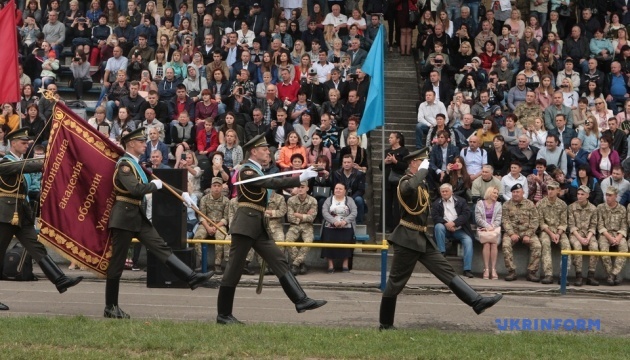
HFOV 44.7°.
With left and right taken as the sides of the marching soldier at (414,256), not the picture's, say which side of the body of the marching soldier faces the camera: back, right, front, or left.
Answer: right

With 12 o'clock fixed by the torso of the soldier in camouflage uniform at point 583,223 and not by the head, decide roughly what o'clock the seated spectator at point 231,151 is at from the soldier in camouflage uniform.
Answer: The seated spectator is roughly at 3 o'clock from the soldier in camouflage uniform.

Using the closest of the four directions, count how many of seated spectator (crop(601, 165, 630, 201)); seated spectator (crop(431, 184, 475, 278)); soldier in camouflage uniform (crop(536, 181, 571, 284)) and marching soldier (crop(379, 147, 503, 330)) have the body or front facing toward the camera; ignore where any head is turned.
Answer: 3

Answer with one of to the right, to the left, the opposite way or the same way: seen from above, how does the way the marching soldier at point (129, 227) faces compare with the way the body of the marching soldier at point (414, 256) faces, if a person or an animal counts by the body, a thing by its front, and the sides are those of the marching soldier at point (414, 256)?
the same way

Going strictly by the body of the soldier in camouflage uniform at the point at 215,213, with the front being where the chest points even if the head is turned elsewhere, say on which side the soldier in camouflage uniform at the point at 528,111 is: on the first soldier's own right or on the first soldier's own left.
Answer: on the first soldier's own left

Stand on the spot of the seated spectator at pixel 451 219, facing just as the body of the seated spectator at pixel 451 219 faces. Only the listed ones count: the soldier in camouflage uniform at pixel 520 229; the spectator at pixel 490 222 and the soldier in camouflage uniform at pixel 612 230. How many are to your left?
3

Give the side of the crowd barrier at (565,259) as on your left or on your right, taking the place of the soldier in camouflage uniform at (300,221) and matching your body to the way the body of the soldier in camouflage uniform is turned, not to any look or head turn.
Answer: on your left

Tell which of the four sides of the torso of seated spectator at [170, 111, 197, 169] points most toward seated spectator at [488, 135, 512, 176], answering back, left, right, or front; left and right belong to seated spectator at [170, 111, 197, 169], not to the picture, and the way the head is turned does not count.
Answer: left

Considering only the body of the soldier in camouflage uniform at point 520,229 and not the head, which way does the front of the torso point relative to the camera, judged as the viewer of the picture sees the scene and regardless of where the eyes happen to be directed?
toward the camera

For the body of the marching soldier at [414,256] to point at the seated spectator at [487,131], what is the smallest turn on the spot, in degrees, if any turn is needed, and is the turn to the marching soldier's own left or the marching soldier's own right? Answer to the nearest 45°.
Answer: approximately 90° to the marching soldier's own left

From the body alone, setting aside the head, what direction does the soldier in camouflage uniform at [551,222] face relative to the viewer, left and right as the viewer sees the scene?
facing the viewer

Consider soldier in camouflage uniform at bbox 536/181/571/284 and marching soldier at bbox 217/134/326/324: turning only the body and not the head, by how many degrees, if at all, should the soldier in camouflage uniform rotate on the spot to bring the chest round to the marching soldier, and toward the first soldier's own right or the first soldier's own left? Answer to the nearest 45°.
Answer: approximately 45° to the first soldier's own right

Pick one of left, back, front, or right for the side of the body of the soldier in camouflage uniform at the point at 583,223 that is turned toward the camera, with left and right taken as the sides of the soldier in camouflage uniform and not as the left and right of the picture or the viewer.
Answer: front

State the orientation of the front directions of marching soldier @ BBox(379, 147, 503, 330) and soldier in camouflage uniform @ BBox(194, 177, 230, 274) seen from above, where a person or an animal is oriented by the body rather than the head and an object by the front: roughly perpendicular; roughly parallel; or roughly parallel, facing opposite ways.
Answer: roughly perpendicular

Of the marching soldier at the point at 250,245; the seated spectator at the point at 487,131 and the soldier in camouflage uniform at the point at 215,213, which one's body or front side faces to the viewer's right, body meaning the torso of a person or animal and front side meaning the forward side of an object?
the marching soldier

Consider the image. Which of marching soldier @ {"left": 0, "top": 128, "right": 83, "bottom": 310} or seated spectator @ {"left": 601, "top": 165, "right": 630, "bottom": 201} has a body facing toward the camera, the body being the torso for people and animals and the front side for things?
the seated spectator
